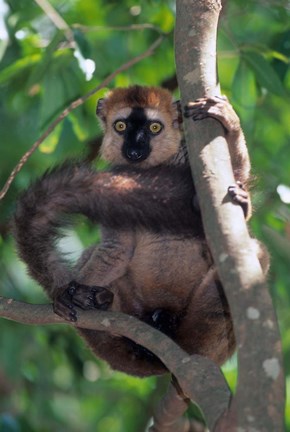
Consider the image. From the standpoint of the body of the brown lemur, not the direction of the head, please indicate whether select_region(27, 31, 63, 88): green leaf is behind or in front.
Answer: behind

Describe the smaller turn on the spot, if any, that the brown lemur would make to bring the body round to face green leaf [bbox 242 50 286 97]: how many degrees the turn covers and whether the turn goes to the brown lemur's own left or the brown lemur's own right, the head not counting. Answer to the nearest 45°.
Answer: approximately 135° to the brown lemur's own left

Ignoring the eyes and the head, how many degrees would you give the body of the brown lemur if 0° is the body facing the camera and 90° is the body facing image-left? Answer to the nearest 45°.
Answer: approximately 0°

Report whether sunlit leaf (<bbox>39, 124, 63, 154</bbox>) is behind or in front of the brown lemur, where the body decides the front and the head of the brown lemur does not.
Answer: behind
